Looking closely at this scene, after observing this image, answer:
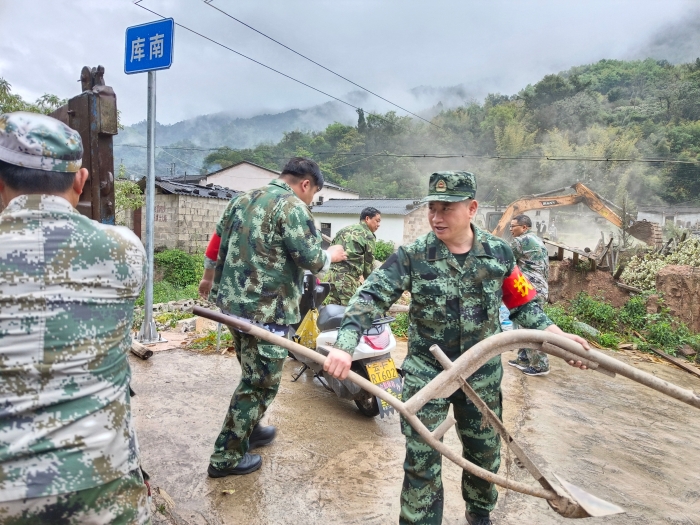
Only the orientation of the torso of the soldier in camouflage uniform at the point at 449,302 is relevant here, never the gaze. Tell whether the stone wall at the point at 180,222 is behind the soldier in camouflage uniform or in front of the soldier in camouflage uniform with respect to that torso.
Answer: behind

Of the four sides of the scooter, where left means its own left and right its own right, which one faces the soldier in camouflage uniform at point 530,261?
right

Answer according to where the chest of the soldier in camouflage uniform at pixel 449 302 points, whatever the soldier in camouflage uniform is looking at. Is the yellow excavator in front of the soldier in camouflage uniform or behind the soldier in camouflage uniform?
behind

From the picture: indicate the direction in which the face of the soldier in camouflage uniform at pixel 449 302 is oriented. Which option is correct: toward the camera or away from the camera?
toward the camera

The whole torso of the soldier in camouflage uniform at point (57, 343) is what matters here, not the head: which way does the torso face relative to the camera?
away from the camera

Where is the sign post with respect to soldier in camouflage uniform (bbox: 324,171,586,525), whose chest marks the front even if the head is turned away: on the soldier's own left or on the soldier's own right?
on the soldier's own right

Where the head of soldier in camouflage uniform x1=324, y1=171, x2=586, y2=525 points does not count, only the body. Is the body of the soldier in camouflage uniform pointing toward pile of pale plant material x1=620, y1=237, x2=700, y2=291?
no

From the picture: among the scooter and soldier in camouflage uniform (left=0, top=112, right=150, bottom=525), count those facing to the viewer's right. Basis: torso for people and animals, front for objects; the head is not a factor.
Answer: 0

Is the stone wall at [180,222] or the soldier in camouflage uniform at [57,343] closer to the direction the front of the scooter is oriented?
the stone wall

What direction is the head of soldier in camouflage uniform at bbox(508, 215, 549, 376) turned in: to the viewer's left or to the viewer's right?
to the viewer's left

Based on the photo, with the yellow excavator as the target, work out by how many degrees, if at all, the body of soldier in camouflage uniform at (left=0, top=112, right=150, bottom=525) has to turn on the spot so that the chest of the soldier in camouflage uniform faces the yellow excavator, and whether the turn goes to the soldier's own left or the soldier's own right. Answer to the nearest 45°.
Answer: approximately 45° to the soldier's own right

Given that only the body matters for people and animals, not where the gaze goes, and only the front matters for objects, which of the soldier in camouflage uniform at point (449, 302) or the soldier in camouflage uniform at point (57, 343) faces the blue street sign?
the soldier in camouflage uniform at point (57, 343)

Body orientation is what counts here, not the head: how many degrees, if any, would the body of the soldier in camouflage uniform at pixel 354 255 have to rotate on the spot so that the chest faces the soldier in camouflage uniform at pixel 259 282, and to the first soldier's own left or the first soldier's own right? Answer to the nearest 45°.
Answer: approximately 90° to the first soldier's own right

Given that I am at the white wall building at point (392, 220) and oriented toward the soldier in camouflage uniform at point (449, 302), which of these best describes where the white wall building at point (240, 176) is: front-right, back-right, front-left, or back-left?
back-right

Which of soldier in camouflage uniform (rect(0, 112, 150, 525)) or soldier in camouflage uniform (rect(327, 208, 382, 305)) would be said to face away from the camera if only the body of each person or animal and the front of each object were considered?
soldier in camouflage uniform (rect(0, 112, 150, 525))

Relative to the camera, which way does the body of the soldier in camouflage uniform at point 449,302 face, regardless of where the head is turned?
toward the camera

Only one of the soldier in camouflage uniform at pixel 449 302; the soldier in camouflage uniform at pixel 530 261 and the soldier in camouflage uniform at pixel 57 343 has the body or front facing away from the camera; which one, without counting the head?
the soldier in camouflage uniform at pixel 57 343

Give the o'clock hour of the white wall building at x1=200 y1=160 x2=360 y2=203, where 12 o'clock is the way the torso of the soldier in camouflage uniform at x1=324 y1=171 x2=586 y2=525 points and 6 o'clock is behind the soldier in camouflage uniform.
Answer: The white wall building is roughly at 5 o'clock from the soldier in camouflage uniform.
